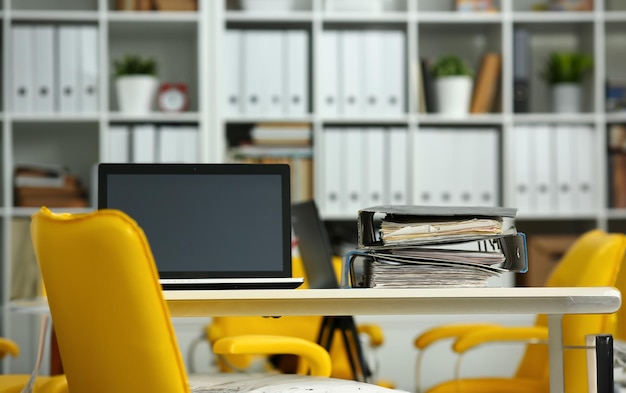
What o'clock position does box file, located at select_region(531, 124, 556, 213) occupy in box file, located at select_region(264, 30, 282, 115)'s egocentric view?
box file, located at select_region(531, 124, 556, 213) is roughly at 9 o'clock from box file, located at select_region(264, 30, 282, 115).

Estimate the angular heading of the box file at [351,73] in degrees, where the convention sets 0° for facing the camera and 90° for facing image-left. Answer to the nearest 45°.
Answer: approximately 0°

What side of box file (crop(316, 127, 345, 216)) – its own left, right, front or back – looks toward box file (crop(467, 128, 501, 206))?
left

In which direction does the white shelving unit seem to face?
toward the camera

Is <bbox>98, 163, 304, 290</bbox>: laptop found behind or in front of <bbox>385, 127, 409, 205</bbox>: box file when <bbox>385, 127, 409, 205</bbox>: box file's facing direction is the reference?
in front

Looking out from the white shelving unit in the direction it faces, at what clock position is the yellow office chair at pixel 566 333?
The yellow office chair is roughly at 11 o'clock from the white shelving unit.

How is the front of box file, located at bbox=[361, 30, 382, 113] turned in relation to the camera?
facing the viewer

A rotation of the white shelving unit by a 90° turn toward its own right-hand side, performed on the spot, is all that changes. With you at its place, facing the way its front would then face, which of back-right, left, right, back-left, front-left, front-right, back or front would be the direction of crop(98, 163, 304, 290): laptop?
left

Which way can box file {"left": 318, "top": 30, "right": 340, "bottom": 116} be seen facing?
toward the camera

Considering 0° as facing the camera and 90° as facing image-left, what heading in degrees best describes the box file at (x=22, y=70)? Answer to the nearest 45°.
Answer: approximately 0°

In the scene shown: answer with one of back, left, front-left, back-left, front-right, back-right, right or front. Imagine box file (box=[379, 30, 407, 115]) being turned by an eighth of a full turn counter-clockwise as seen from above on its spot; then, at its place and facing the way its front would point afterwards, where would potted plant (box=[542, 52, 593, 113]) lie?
front-left

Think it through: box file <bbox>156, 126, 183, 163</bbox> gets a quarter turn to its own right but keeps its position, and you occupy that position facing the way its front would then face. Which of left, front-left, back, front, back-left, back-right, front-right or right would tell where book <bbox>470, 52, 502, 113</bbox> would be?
back
